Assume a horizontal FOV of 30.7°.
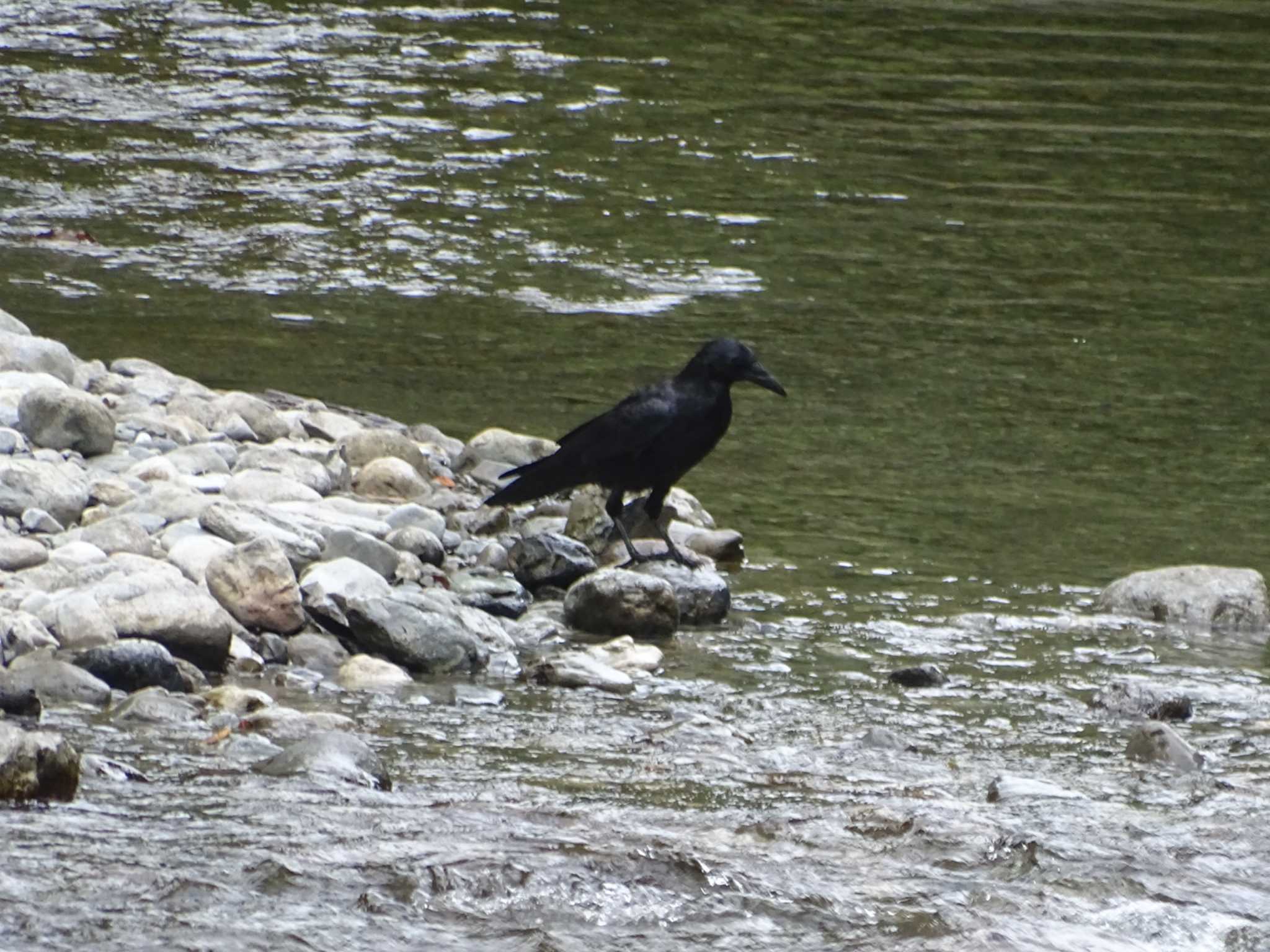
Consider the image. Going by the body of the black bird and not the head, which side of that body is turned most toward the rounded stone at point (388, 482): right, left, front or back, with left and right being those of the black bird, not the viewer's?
back

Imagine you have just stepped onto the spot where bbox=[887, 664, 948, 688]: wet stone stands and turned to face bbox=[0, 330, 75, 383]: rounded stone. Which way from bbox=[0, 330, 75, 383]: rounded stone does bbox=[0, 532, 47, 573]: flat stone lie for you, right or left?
left

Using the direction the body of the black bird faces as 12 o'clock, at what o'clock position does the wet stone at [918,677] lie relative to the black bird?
The wet stone is roughly at 2 o'clock from the black bird.

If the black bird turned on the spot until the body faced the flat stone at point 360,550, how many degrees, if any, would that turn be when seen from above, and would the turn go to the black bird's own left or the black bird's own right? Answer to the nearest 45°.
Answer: approximately 135° to the black bird's own right

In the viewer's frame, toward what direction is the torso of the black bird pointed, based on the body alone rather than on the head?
to the viewer's right

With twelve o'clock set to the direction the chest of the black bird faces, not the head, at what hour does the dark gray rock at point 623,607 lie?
The dark gray rock is roughly at 3 o'clock from the black bird.

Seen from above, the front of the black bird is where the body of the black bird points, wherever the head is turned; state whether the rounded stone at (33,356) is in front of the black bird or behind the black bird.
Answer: behind

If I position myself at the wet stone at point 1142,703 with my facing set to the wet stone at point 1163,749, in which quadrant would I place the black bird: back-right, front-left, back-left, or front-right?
back-right

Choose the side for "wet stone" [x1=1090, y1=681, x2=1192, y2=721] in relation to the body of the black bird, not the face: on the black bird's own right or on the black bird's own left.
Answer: on the black bird's own right

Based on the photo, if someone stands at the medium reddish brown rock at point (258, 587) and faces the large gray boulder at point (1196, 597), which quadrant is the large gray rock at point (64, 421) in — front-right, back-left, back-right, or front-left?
back-left

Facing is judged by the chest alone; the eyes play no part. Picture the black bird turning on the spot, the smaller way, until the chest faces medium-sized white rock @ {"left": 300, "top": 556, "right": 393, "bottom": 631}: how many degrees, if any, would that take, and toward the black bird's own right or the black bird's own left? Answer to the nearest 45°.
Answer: approximately 135° to the black bird's own right

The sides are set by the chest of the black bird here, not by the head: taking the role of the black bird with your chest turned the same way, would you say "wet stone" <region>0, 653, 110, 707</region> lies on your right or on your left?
on your right

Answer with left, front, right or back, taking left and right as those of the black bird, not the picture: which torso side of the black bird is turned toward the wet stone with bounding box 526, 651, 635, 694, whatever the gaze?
right
